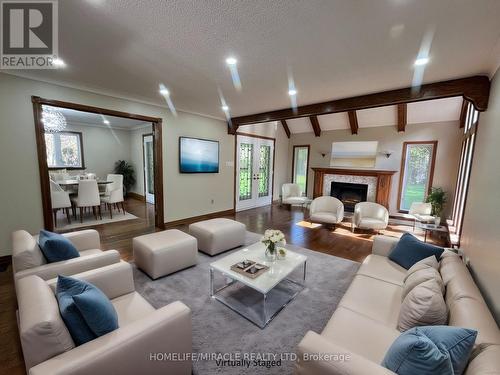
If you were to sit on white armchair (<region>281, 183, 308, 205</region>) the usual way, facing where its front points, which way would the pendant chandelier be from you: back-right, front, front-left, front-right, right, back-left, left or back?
right

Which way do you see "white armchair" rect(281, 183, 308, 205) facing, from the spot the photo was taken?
facing the viewer and to the right of the viewer

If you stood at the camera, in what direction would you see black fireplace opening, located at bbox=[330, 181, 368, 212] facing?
facing the viewer

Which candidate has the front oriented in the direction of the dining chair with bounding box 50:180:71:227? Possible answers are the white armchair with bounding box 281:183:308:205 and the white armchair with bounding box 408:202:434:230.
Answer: the white armchair with bounding box 408:202:434:230

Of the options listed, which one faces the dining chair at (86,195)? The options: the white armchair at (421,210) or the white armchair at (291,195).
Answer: the white armchair at (421,210)

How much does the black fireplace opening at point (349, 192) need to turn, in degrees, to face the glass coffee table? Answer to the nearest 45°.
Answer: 0° — it already faces it

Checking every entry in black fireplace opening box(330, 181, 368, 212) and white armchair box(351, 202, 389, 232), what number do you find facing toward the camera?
2

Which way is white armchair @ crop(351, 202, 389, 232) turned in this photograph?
toward the camera

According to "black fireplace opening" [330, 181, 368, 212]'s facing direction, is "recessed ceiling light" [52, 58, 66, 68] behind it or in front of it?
in front

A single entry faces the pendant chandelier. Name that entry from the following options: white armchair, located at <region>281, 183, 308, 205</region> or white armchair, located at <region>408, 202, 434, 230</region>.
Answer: white armchair, located at <region>408, 202, 434, 230</region>

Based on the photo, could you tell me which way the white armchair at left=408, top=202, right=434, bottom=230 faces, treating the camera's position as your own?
facing the viewer and to the left of the viewer

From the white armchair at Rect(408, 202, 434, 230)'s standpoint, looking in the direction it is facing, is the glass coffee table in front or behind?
in front

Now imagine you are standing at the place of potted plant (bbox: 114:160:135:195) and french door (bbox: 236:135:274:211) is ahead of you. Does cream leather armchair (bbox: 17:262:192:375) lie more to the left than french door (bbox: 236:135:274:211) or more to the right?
right

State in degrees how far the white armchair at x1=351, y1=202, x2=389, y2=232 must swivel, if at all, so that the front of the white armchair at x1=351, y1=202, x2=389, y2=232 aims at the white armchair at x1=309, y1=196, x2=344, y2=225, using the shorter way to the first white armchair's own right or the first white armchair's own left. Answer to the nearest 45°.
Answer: approximately 90° to the first white armchair's own right

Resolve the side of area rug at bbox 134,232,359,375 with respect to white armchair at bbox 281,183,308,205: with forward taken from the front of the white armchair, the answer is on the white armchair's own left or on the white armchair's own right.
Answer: on the white armchair's own right

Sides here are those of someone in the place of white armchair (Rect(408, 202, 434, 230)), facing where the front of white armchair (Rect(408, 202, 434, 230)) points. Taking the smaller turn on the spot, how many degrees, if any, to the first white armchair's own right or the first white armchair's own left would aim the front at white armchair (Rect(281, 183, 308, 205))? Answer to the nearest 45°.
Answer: approximately 45° to the first white armchair's own right

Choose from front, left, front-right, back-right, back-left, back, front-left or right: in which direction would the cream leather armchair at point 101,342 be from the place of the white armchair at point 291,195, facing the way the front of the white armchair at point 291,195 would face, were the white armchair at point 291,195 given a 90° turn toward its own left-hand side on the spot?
back-right

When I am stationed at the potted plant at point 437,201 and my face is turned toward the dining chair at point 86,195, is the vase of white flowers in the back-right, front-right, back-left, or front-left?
front-left

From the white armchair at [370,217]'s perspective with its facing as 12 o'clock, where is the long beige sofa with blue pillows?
The long beige sofa with blue pillows is roughly at 12 o'clock from the white armchair.

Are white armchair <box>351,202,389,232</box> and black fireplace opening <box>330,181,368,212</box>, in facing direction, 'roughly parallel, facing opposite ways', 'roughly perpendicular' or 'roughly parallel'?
roughly parallel

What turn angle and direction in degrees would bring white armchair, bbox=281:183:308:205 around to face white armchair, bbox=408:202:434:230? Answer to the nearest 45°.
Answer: approximately 45° to its left

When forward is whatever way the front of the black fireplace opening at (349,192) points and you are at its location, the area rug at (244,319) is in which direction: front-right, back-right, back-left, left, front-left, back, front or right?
front

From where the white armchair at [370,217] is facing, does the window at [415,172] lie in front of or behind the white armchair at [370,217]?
behind
